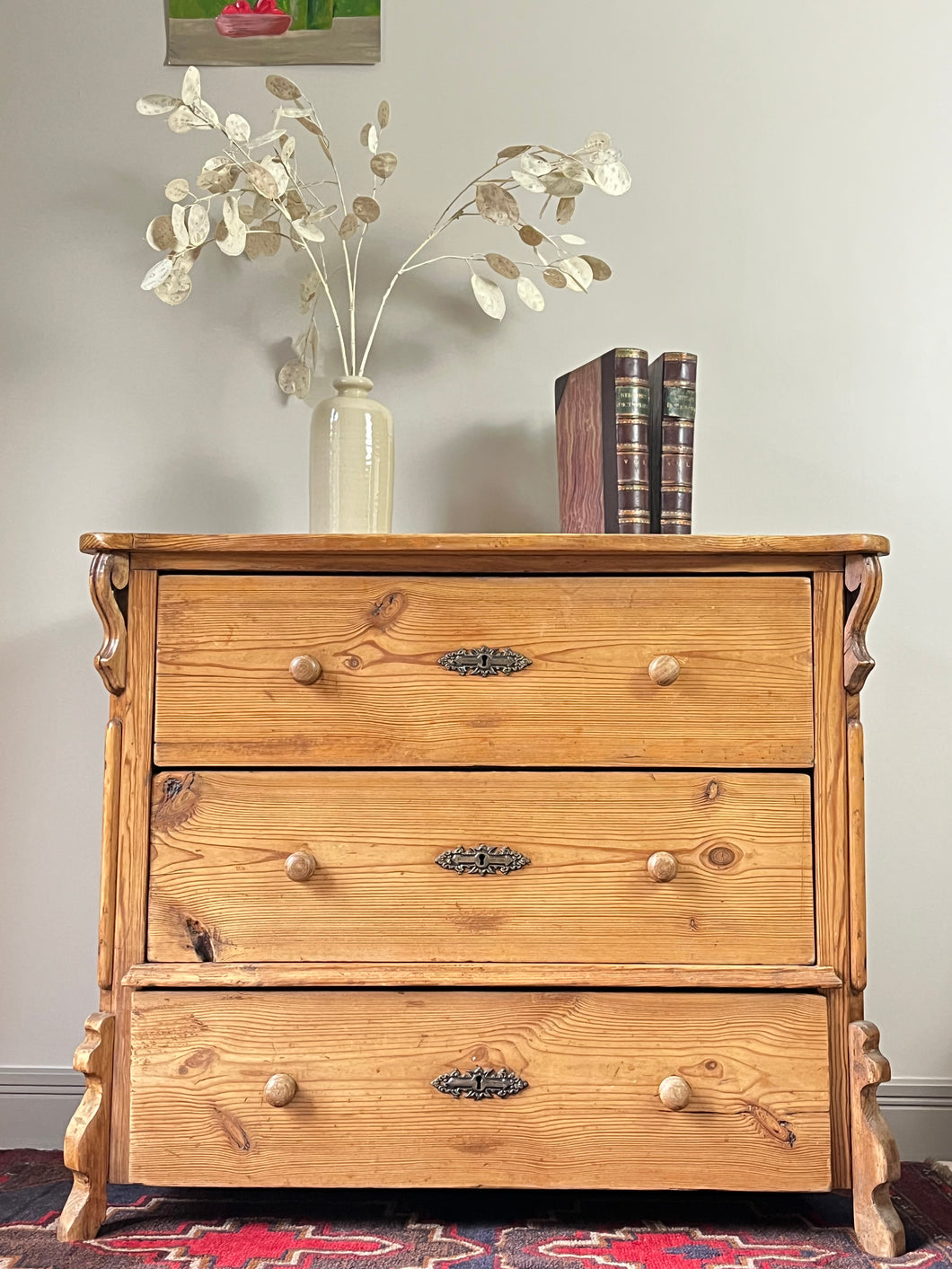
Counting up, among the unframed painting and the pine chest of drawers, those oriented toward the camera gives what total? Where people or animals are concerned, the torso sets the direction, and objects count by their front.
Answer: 2

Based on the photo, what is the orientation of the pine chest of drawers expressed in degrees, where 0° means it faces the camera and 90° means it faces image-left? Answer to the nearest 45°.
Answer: approximately 0°
